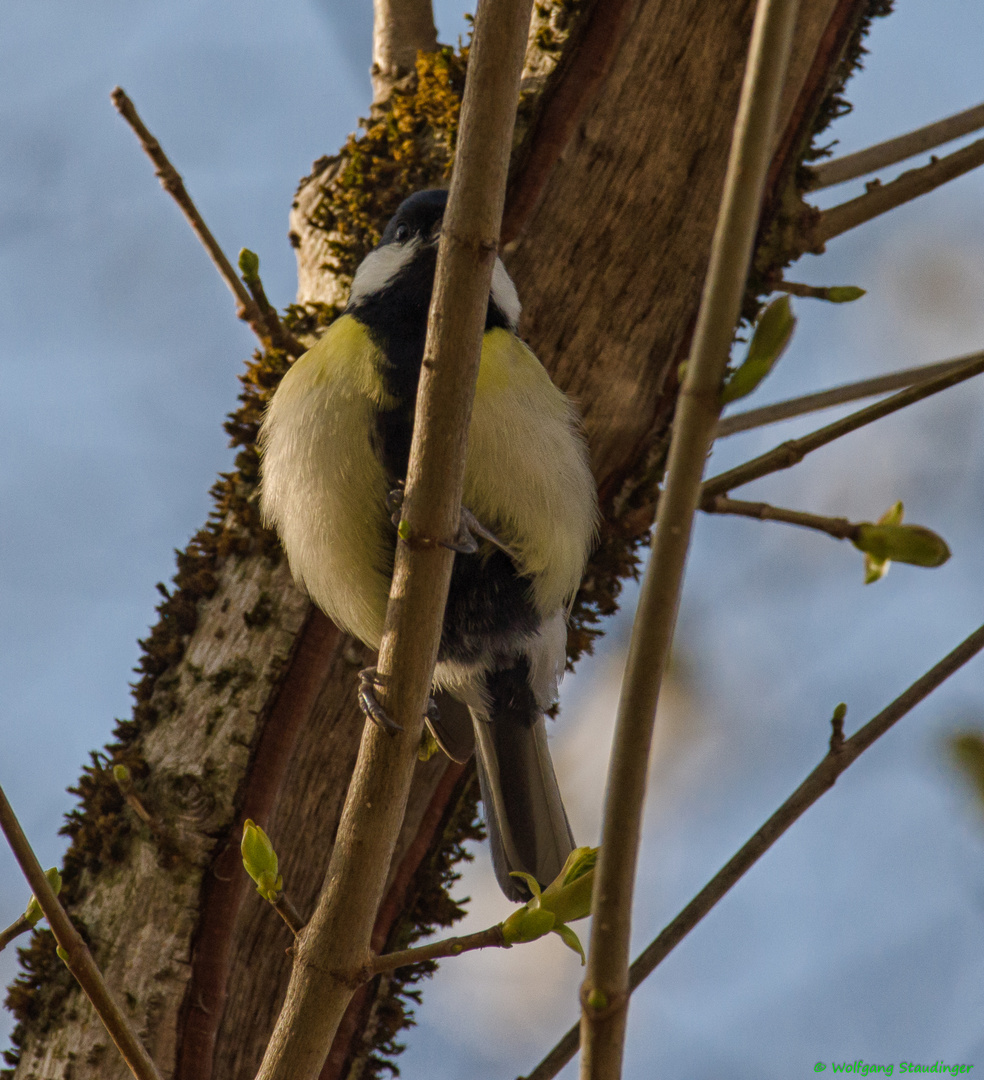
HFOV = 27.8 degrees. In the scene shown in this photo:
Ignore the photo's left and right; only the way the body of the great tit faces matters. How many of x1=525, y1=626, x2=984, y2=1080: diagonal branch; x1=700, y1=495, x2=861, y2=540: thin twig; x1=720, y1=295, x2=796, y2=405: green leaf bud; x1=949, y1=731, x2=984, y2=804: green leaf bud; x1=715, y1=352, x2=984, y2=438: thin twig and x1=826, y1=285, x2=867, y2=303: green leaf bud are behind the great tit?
0

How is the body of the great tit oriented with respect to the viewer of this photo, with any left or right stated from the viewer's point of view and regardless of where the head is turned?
facing the viewer

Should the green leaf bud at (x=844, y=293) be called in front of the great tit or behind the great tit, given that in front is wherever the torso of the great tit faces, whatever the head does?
behind

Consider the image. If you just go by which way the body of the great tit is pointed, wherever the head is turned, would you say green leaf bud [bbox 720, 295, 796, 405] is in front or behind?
in front
